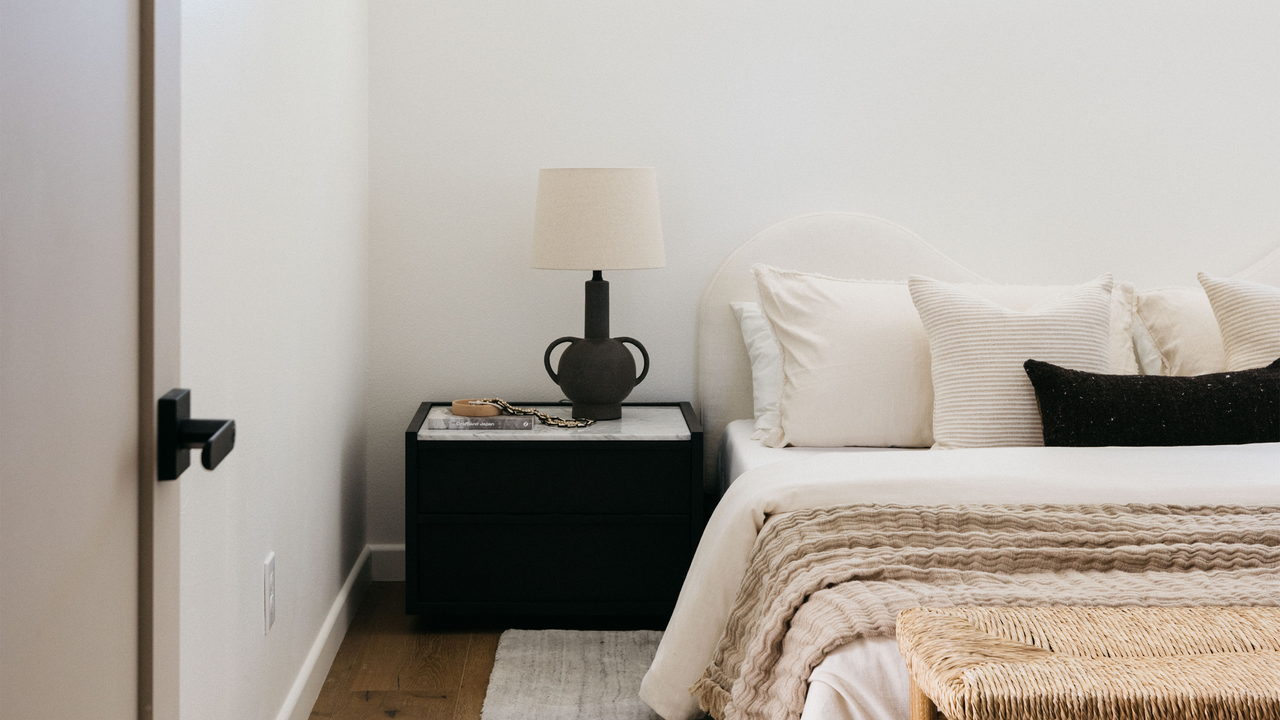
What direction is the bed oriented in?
toward the camera

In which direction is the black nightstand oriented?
toward the camera

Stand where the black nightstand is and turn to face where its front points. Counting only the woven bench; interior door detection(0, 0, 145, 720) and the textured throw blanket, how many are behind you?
0

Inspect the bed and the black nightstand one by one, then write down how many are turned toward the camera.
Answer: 2

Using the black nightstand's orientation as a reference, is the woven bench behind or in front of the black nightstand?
in front

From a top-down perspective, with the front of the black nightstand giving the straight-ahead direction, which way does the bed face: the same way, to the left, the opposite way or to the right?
the same way

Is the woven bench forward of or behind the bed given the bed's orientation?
forward

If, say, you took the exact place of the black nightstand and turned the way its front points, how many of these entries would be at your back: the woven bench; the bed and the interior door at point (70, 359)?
0

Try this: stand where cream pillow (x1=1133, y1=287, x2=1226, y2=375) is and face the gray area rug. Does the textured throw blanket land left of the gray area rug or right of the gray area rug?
left
